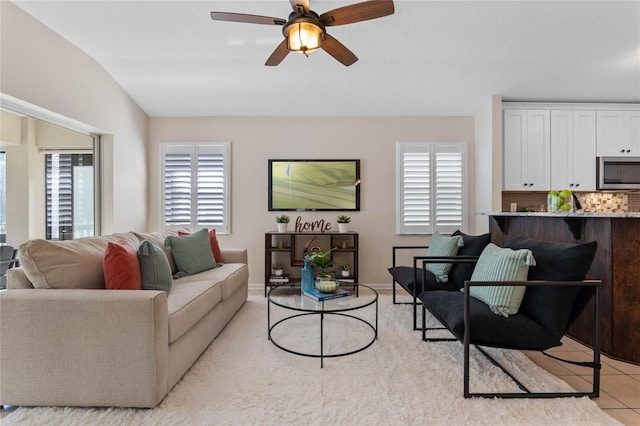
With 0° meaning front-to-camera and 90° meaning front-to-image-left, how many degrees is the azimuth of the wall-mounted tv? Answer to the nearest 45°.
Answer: approximately 0°

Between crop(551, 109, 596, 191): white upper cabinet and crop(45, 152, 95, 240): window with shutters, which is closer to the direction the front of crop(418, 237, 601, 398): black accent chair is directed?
the window with shutters

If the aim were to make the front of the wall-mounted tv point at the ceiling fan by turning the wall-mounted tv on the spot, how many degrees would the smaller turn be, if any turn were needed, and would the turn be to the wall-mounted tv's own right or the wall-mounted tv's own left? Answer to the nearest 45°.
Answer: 0° — it already faces it

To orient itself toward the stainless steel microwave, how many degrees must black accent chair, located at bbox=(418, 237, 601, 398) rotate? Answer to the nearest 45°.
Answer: approximately 135° to its right

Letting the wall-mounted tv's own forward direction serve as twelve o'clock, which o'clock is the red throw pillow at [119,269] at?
The red throw pillow is roughly at 1 o'clock from the wall-mounted tv.

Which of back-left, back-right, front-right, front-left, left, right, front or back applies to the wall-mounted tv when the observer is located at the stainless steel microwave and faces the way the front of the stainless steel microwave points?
front-right

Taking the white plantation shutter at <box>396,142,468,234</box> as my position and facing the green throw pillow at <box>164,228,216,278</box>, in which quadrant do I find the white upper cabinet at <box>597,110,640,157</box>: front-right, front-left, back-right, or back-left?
back-left

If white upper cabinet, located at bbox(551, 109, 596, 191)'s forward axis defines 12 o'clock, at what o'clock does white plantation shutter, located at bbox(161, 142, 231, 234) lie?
The white plantation shutter is roughly at 2 o'clock from the white upper cabinet.

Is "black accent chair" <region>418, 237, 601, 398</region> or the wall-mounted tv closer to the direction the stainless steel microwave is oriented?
the black accent chair

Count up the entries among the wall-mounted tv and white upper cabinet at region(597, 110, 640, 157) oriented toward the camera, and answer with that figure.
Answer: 2

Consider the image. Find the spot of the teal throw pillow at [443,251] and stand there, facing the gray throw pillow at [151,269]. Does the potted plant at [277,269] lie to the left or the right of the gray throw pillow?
right

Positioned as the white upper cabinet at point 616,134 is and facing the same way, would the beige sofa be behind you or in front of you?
in front
